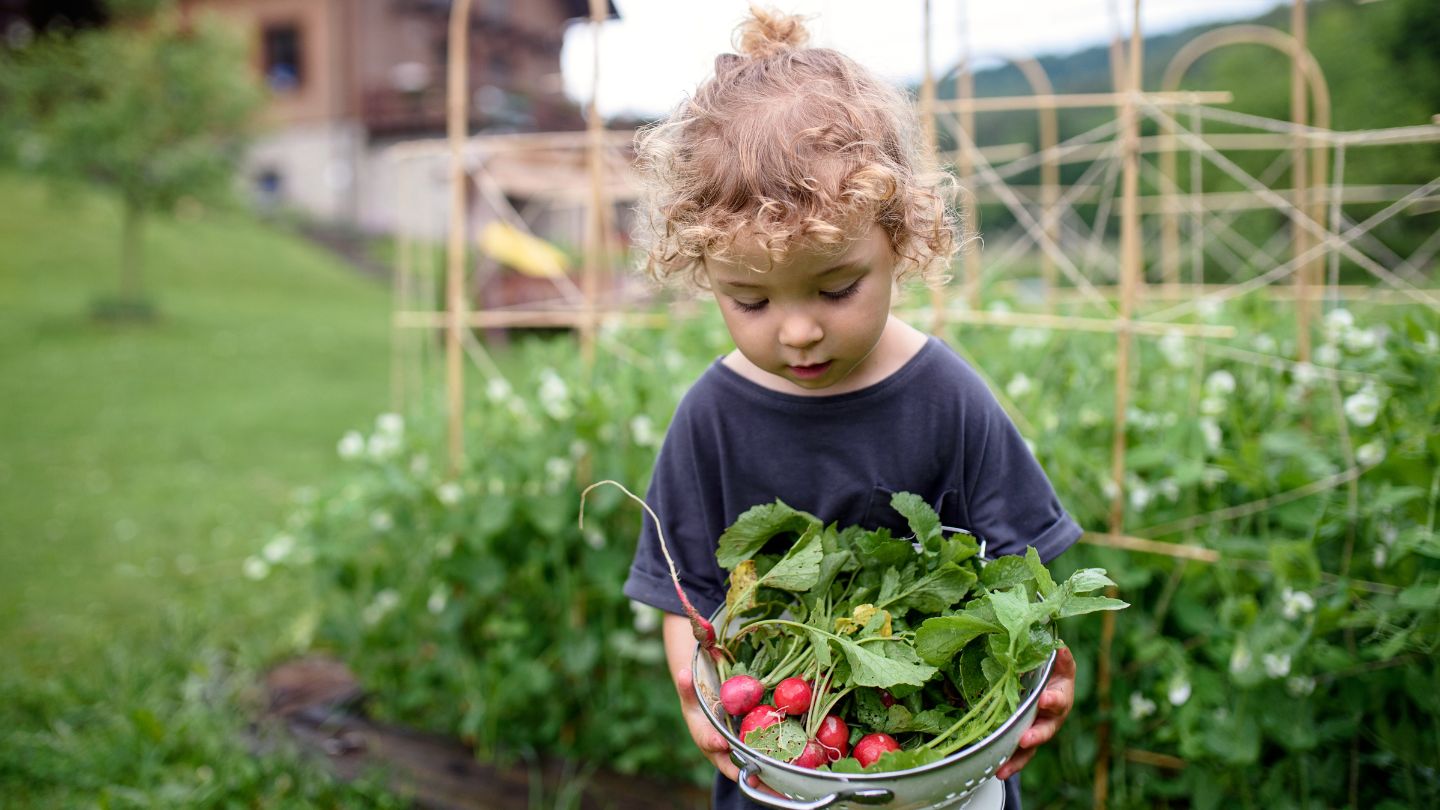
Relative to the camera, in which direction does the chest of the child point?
toward the camera

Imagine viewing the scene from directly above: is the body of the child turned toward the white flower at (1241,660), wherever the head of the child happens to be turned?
no

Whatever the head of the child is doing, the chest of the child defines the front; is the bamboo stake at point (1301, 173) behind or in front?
behind

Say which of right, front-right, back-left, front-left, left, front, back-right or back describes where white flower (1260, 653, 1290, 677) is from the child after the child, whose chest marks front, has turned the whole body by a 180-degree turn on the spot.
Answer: front-right

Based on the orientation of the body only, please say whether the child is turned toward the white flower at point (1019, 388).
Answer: no

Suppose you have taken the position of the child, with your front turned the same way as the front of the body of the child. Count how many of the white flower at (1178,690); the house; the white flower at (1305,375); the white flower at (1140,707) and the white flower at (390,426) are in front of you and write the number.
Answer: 0

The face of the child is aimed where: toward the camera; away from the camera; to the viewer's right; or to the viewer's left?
toward the camera

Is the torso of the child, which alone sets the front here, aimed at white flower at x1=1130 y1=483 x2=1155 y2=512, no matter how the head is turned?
no

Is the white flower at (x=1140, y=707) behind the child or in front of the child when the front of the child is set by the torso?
behind

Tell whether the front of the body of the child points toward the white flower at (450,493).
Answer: no

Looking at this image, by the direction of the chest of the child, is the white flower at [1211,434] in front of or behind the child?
behind

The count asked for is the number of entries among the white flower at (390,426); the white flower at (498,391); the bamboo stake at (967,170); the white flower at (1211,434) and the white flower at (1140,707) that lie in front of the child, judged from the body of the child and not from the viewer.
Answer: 0

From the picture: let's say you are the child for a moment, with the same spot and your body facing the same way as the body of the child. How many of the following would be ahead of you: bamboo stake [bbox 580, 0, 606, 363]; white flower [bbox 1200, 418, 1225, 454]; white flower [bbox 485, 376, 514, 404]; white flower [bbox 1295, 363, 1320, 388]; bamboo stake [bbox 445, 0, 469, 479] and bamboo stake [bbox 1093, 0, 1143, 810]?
0

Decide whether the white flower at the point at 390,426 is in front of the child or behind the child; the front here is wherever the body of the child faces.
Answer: behind

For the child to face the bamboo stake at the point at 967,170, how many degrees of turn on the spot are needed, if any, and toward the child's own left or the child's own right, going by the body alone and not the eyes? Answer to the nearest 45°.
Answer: approximately 180°

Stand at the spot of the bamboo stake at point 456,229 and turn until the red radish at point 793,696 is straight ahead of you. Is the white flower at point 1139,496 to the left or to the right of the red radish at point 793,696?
left
